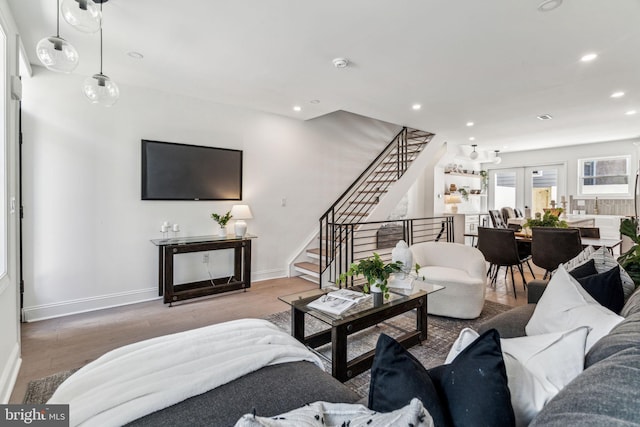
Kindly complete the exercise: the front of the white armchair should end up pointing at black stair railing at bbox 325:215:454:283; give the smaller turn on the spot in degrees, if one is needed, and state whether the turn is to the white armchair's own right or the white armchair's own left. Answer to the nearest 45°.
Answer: approximately 90° to the white armchair's own right

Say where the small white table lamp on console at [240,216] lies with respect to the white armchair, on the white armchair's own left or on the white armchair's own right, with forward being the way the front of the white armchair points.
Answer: on the white armchair's own right

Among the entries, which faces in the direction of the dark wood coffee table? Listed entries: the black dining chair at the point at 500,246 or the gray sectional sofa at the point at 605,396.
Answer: the gray sectional sofa

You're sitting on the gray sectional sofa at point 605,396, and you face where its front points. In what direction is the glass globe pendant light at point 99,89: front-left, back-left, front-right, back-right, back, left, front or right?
front-left

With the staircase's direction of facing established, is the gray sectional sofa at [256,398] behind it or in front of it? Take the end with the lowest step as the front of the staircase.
in front

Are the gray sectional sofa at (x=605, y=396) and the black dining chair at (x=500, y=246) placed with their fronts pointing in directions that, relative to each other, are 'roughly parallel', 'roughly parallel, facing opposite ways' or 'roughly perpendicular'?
roughly perpendicular

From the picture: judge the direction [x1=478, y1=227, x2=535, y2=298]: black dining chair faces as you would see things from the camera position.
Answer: facing away from the viewer and to the right of the viewer

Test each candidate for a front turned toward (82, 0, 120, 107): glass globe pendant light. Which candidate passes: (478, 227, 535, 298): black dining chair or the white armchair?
the white armchair

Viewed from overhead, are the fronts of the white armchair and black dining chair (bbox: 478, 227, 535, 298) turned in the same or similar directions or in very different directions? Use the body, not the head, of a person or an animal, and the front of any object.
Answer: very different directions

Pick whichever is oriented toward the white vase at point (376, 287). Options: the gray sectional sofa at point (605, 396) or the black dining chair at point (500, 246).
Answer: the gray sectional sofa

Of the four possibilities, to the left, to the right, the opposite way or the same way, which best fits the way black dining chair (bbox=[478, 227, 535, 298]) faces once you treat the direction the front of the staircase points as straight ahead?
the opposite way

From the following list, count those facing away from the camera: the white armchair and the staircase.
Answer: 0

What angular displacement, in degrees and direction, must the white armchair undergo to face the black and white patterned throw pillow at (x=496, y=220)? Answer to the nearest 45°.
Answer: approximately 135° to its right

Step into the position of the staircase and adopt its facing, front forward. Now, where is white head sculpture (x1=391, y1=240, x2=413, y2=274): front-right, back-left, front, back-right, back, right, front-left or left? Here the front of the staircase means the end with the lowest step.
front-left

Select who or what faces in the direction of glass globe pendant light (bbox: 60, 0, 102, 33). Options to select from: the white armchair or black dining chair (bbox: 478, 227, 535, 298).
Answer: the white armchair

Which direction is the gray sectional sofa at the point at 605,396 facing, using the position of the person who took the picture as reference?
facing away from the viewer and to the left of the viewer

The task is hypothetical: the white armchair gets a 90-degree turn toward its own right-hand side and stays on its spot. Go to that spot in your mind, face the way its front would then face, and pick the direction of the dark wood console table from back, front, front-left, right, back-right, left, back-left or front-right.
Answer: front-left

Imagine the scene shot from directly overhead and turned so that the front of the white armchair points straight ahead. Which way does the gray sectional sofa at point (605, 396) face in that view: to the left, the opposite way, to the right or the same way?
to the right
